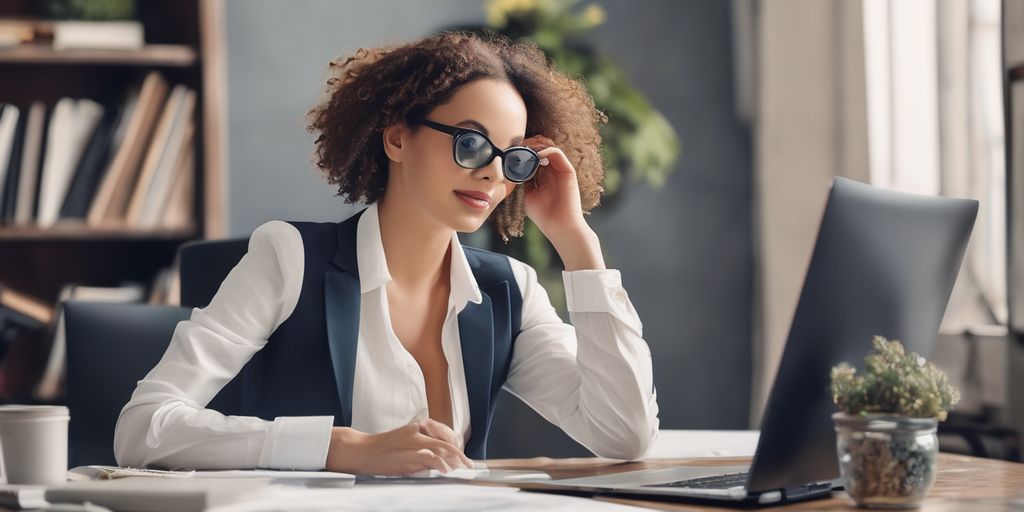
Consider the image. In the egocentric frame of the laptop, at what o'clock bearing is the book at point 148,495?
The book is roughly at 10 o'clock from the laptop.

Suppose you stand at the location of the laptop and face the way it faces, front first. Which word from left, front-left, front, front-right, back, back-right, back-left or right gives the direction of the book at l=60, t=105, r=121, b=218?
front

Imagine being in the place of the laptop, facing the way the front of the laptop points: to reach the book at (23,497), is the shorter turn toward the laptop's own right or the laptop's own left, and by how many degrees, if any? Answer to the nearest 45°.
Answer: approximately 45° to the laptop's own left

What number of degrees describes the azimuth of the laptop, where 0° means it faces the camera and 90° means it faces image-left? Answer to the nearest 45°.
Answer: approximately 135°

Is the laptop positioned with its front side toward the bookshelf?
yes

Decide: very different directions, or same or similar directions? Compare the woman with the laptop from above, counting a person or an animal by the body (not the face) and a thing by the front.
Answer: very different directions

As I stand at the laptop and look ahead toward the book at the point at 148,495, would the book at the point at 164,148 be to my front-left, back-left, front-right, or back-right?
front-right

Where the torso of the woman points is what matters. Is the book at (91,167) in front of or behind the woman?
behind

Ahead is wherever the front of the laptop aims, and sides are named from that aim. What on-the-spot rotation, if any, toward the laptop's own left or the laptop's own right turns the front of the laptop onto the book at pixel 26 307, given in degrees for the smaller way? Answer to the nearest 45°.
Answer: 0° — it already faces it

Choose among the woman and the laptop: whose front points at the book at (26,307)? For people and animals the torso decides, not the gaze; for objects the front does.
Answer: the laptop

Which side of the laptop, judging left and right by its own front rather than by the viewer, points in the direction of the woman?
front

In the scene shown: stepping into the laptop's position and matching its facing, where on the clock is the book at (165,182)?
The book is roughly at 12 o'clock from the laptop.

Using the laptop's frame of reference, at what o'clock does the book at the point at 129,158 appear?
The book is roughly at 12 o'clock from the laptop.

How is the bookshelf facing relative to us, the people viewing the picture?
facing the viewer

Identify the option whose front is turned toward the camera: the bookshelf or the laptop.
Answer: the bookshelf

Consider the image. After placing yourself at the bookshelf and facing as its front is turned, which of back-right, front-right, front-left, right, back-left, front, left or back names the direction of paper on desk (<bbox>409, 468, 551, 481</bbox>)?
front

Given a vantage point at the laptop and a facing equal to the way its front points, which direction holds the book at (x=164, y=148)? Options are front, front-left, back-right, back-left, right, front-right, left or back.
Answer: front

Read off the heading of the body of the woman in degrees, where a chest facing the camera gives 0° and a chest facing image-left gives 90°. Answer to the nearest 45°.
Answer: approximately 315°

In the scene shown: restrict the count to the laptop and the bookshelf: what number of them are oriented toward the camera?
1

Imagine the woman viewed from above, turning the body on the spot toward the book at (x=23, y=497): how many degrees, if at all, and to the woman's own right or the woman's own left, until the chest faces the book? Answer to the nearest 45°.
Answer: approximately 90° to the woman's own right

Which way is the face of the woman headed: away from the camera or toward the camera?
toward the camera
